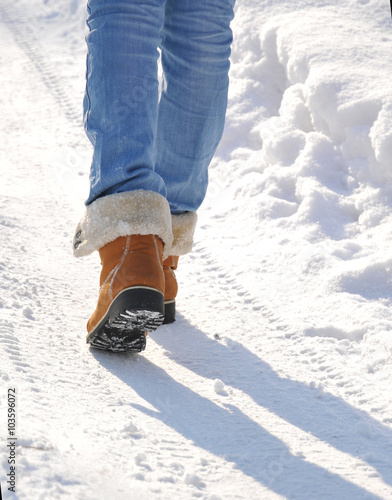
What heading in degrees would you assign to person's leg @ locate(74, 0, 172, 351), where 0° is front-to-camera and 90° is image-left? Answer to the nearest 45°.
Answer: approximately 135°
